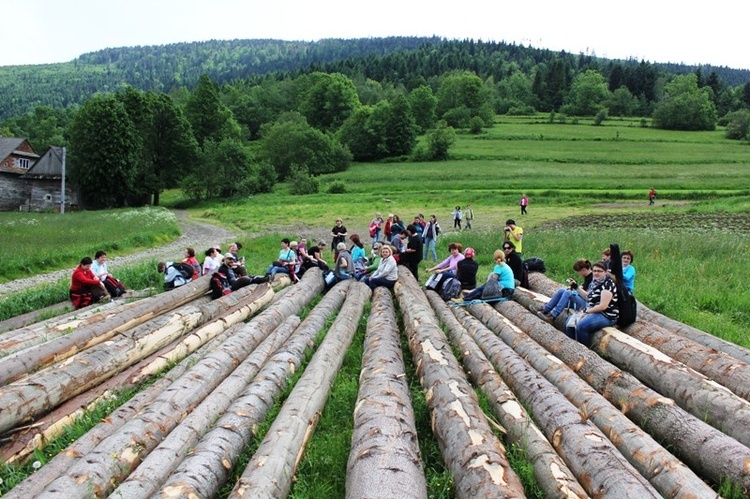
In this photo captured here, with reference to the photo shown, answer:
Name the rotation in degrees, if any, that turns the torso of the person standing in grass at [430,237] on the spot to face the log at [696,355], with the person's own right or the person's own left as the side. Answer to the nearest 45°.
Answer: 0° — they already face it

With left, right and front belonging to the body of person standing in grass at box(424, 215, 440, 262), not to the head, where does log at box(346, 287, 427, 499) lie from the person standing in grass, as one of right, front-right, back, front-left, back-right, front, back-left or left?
front

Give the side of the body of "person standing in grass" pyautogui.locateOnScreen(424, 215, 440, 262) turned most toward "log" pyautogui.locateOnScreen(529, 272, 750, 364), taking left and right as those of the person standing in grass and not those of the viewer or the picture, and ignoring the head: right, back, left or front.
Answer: front

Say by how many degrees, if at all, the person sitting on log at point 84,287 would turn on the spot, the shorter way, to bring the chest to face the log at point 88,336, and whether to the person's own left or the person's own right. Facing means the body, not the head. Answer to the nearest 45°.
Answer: approximately 45° to the person's own right

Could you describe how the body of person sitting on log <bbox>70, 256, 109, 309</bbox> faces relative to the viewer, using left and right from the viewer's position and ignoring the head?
facing the viewer and to the right of the viewer

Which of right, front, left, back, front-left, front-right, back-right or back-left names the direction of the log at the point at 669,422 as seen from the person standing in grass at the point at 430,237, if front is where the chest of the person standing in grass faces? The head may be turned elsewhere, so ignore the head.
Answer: front

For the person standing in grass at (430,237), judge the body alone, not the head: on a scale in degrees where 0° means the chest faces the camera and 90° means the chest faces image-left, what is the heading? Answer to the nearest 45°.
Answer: approximately 0°

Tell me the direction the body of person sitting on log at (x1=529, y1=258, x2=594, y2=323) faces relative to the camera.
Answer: to the viewer's left

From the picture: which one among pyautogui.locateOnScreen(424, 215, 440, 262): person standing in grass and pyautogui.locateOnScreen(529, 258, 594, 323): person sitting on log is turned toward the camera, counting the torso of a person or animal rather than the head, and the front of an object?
the person standing in grass

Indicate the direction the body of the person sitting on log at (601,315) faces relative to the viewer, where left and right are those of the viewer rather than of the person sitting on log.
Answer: facing the viewer and to the left of the viewer

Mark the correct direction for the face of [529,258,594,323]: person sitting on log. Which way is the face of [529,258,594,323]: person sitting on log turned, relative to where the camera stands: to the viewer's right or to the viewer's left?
to the viewer's left

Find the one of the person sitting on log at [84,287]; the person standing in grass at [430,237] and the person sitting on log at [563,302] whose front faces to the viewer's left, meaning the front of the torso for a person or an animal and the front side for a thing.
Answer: the person sitting on log at [563,302]
